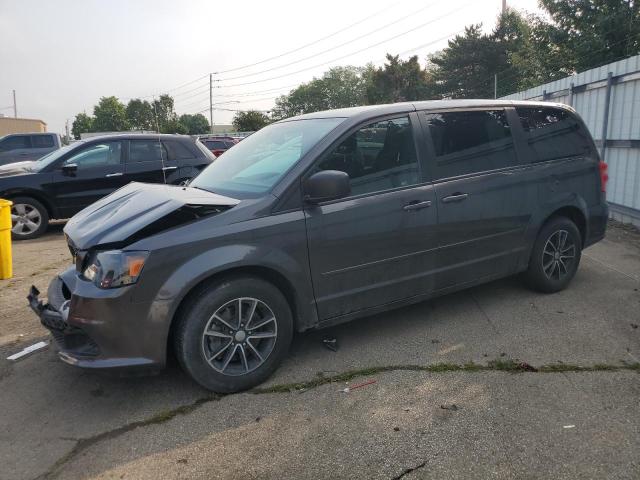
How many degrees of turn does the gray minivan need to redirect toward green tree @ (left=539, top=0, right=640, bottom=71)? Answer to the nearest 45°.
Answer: approximately 180°

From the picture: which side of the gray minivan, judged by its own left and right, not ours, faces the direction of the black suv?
right

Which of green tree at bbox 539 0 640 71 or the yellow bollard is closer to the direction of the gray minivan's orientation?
the yellow bollard

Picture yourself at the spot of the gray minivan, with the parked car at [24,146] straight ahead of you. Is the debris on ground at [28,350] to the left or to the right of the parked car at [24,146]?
left

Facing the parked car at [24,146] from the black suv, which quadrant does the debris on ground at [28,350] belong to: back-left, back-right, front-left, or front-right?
back-left

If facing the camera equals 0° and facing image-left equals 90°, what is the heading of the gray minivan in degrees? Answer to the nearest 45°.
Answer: approximately 45°

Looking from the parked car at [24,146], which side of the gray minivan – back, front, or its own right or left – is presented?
right
